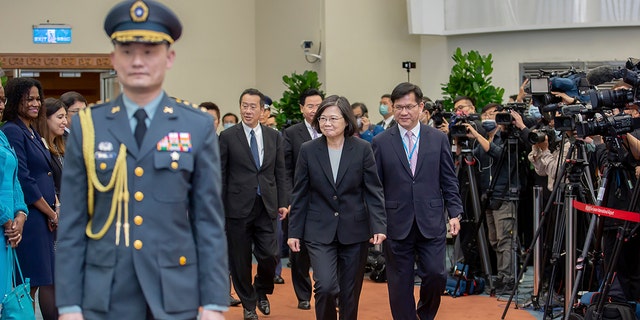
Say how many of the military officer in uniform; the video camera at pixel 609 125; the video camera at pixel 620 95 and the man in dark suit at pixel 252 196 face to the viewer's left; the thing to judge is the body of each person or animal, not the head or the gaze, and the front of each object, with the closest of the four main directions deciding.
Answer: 2

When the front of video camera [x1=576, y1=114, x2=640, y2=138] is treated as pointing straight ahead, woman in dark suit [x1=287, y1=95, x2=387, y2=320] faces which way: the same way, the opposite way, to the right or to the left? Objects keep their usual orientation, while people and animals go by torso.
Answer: to the left

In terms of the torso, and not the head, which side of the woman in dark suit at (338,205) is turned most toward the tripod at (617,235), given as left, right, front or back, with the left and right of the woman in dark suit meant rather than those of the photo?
left

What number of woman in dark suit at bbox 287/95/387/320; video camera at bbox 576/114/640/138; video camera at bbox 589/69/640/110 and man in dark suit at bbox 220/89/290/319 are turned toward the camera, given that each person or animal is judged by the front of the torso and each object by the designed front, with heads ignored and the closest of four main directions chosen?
2

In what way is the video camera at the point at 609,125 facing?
to the viewer's left

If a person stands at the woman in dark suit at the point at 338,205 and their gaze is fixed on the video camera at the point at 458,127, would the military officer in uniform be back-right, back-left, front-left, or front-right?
back-right

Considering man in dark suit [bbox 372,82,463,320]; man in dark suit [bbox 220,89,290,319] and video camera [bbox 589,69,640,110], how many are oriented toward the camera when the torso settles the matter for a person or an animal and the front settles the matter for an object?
2

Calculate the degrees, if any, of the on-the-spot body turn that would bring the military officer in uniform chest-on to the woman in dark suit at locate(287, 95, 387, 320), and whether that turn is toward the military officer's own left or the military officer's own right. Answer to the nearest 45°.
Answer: approximately 135° to the military officer's own left

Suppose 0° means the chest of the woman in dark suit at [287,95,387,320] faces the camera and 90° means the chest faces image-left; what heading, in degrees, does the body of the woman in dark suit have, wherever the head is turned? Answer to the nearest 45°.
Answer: approximately 0°

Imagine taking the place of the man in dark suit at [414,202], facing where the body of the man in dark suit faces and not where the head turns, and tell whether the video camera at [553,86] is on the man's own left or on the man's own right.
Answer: on the man's own left

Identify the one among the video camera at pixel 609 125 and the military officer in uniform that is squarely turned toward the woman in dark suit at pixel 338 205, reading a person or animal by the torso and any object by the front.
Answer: the video camera

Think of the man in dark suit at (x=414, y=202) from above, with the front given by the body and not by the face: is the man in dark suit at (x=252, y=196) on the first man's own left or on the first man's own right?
on the first man's own right

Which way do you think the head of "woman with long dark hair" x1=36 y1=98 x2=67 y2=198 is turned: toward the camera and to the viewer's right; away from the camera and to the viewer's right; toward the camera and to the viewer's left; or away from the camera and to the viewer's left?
toward the camera and to the viewer's right
